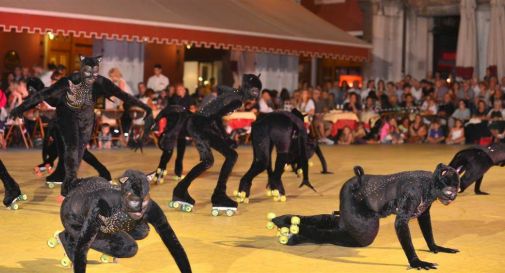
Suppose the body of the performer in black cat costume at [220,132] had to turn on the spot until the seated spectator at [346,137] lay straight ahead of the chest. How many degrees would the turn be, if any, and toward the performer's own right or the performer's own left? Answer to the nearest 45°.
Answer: approximately 90° to the performer's own left

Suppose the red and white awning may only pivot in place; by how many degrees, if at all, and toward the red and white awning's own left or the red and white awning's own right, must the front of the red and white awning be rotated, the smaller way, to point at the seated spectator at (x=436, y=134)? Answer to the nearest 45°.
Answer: approximately 45° to the red and white awning's own left

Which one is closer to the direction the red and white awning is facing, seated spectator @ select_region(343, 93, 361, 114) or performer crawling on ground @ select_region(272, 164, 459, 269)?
the performer crawling on ground

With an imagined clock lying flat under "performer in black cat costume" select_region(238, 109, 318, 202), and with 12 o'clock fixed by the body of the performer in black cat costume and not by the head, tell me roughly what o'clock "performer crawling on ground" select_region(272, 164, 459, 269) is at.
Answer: The performer crawling on ground is roughly at 4 o'clock from the performer in black cat costume.

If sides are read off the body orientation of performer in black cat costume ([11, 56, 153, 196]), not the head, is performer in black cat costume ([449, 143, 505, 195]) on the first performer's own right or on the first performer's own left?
on the first performer's own left

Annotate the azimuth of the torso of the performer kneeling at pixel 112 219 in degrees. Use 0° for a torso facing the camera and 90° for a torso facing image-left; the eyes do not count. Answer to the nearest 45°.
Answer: approximately 315°

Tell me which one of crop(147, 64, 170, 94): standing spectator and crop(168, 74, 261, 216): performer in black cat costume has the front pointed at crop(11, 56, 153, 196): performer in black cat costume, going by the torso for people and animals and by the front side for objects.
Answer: the standing spectator

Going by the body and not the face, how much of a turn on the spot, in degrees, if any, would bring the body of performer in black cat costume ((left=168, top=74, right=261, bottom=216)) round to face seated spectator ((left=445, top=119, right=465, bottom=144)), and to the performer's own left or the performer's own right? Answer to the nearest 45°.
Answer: approximately 45° to the performer's own left

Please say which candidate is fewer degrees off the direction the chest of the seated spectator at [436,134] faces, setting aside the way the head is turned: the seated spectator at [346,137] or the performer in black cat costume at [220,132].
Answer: the performer in black cat costume

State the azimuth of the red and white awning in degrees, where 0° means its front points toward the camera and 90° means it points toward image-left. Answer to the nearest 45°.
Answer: approximately 315°
